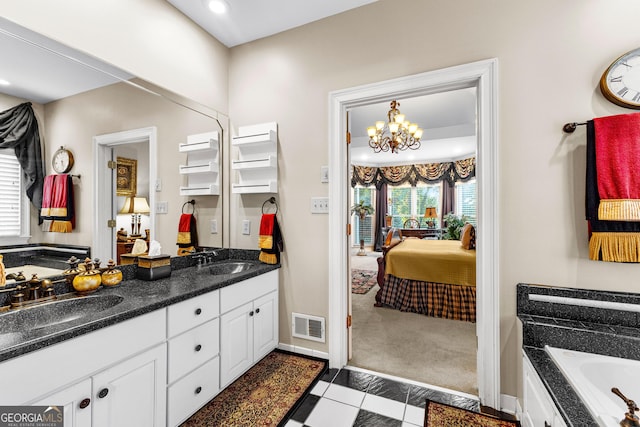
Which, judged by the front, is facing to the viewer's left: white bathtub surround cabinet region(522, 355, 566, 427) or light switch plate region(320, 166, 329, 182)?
the white bathtub surround cabinet

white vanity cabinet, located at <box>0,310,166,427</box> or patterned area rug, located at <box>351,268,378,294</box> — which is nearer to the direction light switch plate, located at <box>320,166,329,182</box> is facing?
the white vanity cabinet

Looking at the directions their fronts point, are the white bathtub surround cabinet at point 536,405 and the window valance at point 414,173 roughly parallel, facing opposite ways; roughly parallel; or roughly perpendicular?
roughly perpendicular

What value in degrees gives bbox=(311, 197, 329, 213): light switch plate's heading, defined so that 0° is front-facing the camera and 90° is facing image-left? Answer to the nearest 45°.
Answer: approximately 0°

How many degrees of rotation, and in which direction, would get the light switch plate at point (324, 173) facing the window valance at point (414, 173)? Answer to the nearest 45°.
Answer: approximately 135° to its left

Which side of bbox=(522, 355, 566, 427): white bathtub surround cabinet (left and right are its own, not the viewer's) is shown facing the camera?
left

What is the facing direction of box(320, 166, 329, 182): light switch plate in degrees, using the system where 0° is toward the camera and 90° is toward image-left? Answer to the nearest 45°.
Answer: approximately 0°
